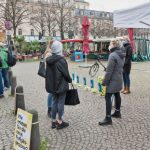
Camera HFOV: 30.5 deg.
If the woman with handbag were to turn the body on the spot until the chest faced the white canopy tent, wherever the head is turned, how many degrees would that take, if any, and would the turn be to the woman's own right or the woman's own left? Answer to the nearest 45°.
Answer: approximately 45° to the woman's own right

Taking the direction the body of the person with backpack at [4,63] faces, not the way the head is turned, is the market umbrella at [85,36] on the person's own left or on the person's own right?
on the person's own right

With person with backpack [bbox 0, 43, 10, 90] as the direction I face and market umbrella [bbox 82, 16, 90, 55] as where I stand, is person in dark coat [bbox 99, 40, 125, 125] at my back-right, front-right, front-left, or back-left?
front-left

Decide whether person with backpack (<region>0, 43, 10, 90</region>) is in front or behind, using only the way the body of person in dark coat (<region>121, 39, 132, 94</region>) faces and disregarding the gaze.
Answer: in front

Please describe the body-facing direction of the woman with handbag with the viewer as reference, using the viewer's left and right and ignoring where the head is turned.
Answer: facing away from the viewer and to the right of the viewer
